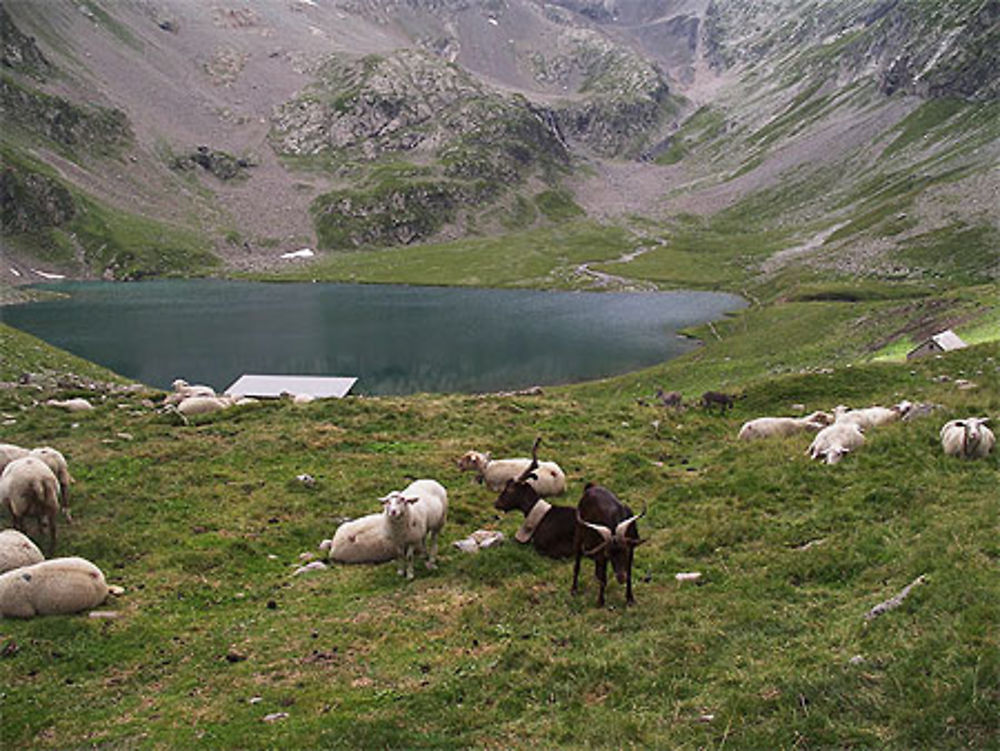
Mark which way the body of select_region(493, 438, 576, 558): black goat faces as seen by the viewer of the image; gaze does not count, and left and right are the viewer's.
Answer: facing to the left of the viewer

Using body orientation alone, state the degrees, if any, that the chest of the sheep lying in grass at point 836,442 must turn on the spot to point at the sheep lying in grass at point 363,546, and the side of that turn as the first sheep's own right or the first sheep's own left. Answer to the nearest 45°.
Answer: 0° — it already faces it

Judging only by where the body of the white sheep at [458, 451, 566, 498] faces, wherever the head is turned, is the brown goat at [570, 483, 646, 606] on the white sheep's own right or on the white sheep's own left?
on the white sheep's own left

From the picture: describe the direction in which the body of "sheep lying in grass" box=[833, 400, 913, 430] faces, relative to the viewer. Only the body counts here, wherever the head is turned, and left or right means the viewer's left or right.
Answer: facing to the right of the viewer

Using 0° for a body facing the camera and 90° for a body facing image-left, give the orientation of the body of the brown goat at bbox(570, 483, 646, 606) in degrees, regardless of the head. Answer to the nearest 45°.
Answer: approximately 315°

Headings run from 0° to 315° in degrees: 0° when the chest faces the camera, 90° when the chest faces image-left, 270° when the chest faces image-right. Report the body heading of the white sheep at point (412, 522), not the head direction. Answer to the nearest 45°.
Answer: approximately 45°

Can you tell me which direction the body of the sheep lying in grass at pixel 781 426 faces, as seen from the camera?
to the viewer's right

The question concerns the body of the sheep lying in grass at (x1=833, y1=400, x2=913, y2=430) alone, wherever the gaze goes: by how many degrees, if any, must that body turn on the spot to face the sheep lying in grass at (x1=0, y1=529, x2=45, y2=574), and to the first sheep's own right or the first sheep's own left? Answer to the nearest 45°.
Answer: approximately 135° to the first sheep's own right
